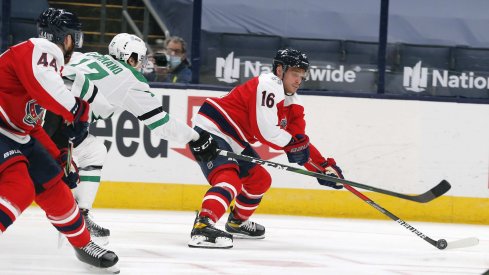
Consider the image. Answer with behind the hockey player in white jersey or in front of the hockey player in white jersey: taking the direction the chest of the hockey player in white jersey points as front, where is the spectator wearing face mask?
in front

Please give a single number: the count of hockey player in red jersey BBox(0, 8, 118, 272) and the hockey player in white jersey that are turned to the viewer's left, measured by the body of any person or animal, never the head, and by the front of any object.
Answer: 0

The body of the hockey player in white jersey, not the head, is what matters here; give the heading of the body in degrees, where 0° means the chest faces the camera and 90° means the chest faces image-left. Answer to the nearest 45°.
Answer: approximately 225°

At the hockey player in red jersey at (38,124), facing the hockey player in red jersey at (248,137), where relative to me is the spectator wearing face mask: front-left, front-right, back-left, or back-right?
front-left

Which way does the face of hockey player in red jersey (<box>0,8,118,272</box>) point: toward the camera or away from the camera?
away from the camera

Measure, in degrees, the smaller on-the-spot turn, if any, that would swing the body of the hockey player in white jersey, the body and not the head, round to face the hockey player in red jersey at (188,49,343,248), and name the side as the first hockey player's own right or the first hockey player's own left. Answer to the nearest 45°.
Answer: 0° — they already face them

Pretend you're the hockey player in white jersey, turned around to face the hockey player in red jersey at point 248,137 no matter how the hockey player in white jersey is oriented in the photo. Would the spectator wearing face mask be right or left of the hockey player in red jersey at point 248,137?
left
